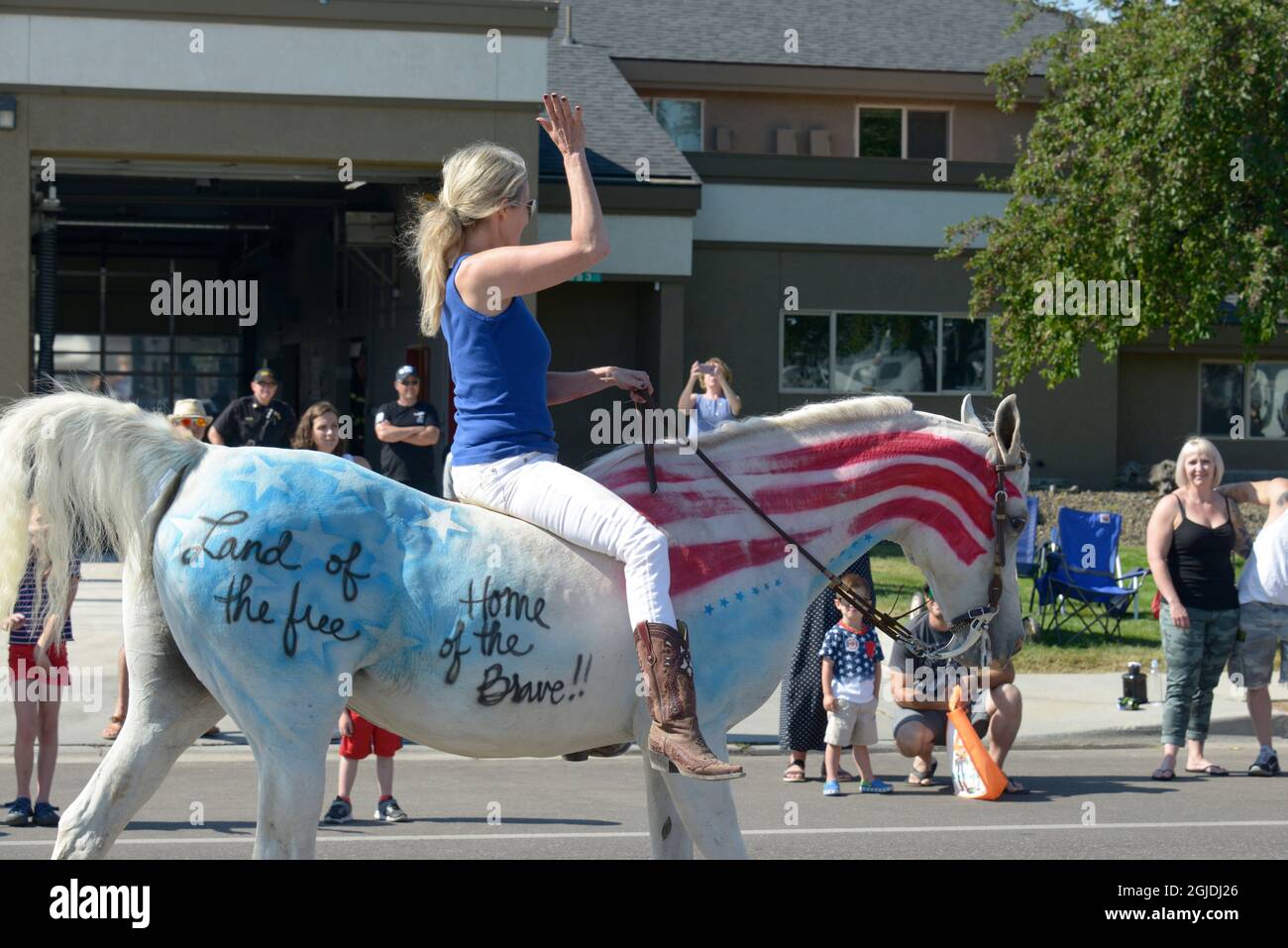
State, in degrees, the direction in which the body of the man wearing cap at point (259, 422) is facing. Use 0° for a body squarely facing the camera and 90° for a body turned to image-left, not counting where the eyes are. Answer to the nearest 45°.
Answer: approximately 0°

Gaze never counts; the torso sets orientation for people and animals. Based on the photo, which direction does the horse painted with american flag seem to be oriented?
to the viewer's right

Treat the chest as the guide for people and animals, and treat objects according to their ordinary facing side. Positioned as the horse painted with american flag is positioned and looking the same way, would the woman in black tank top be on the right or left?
on its left

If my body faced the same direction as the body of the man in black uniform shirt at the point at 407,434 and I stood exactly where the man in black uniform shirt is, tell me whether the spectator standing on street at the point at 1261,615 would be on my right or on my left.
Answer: on my left

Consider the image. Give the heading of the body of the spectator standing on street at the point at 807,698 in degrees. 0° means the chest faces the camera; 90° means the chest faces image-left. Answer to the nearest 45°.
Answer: approximately 0°

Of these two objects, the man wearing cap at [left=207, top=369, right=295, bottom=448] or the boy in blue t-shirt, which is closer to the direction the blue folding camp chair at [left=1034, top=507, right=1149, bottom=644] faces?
the boy in blue t-shirt

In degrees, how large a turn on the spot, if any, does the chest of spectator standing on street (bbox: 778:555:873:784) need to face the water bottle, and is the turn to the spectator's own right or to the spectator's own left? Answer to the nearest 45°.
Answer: approximately 135° to the spectator's own left
